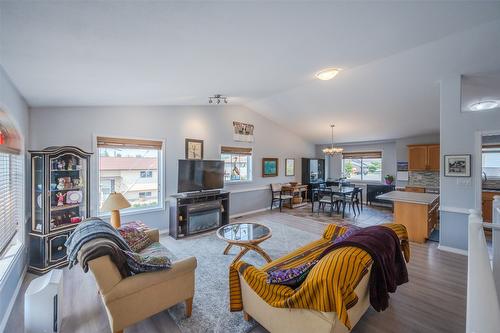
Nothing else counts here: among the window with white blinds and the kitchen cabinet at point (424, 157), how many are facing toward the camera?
1

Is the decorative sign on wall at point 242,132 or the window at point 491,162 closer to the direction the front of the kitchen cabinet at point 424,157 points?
the decorative sign on wall

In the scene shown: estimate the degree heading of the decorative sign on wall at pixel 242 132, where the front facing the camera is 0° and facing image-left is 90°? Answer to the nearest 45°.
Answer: approximately 315°

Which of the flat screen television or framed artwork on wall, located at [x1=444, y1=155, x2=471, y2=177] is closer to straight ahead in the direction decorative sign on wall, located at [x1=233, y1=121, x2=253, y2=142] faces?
the framed artwork on wall

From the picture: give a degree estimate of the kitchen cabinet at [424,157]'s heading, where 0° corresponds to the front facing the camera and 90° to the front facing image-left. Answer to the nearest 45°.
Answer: approximately 0°

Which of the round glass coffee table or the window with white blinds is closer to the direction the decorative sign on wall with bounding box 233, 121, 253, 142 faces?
the round glass coffee table

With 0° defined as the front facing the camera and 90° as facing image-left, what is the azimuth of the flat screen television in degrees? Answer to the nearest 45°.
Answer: approximately 315°

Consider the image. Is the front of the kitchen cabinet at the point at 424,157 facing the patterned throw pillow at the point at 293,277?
yes

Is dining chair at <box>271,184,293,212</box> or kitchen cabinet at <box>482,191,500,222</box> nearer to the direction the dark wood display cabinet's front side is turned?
the kitchen cabinet

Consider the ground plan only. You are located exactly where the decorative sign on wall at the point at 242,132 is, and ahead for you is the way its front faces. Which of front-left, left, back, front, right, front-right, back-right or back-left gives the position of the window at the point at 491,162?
front-left

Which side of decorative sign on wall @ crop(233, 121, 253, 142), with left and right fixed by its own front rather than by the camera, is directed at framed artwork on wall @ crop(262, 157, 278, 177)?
left

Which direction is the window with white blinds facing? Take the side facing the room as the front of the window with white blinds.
to the viewer's right
